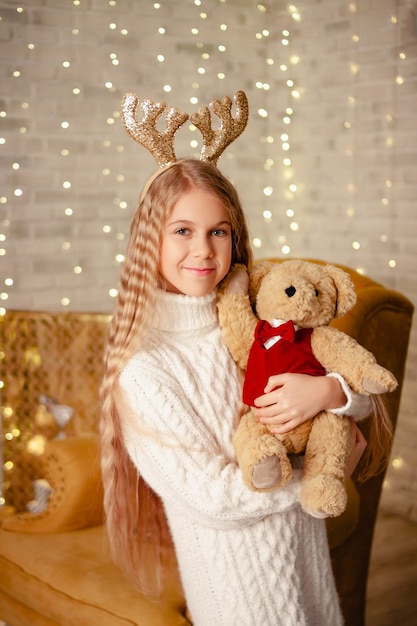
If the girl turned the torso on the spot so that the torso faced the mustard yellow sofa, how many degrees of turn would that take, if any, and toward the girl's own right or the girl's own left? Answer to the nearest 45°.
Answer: approximately 180°

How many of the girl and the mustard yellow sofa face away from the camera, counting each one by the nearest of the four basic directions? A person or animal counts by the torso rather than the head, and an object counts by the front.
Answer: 0

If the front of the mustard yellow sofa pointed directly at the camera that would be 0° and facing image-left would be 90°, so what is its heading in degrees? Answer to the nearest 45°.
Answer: approximately 45°

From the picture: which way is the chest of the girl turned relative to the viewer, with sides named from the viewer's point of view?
facing the viewer and to the right of the viewer
